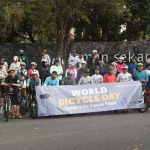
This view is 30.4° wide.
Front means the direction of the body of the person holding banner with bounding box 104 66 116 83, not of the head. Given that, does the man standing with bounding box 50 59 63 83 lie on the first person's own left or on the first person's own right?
on the first person's own right

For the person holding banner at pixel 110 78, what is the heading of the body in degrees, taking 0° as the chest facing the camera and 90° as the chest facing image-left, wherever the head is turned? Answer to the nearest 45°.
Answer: approximately 0°

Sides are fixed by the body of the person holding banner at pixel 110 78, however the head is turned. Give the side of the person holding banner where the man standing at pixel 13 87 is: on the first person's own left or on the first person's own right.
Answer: on the first person's own right
